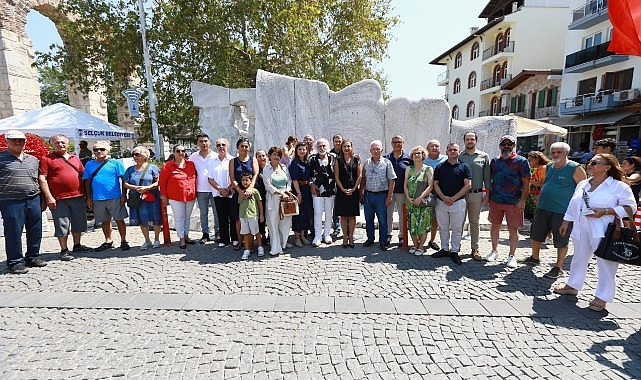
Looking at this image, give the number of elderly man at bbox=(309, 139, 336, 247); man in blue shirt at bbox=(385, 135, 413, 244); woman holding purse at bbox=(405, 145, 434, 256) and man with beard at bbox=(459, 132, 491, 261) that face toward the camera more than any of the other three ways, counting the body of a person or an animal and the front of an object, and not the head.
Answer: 4

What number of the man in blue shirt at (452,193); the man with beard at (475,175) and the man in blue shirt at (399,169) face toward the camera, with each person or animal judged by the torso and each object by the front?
3

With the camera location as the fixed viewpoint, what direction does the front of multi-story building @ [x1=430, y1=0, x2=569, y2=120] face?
facing the viewer and to the left of the viewer

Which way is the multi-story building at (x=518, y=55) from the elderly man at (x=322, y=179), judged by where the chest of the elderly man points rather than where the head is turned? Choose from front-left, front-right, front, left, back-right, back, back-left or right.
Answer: back-left

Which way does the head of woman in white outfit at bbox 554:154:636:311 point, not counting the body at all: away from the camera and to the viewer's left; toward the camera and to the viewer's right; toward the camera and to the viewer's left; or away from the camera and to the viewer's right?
toward the camera and to the viewer's left

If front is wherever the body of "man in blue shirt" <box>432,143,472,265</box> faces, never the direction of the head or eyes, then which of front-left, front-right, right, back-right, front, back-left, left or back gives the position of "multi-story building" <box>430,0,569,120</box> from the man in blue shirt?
back

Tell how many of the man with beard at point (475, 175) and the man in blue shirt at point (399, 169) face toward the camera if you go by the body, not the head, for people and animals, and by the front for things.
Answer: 2

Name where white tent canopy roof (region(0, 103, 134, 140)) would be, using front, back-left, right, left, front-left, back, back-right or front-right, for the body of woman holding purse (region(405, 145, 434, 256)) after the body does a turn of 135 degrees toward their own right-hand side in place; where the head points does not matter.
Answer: front-left

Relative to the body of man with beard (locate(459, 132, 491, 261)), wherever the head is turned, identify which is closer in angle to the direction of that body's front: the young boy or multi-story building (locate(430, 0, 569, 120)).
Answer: the young boy

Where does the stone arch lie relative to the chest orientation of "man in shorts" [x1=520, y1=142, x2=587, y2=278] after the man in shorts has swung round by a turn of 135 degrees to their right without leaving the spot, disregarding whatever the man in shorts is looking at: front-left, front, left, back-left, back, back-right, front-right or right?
left

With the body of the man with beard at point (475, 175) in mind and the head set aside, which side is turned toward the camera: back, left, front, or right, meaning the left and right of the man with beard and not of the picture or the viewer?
front

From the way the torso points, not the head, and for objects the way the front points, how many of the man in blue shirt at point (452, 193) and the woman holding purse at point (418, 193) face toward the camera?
2

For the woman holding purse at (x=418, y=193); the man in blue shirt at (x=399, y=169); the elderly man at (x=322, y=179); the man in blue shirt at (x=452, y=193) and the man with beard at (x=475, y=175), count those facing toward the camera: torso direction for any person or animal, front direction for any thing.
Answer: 5

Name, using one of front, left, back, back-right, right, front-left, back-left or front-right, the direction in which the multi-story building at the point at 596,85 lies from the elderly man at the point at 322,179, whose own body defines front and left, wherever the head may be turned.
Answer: back-left

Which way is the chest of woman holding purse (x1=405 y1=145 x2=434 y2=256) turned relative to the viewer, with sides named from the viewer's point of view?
facing the viewer

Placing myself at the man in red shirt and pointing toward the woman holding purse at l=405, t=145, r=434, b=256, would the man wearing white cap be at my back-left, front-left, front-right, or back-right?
back-right

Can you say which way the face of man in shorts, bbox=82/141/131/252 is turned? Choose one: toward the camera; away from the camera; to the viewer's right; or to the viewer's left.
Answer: toward the camera

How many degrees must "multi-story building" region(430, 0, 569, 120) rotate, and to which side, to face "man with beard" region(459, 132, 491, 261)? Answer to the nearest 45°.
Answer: approximately 45° to its left

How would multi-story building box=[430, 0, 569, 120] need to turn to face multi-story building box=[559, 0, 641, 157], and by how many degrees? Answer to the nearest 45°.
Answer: approximately 90° to its left
